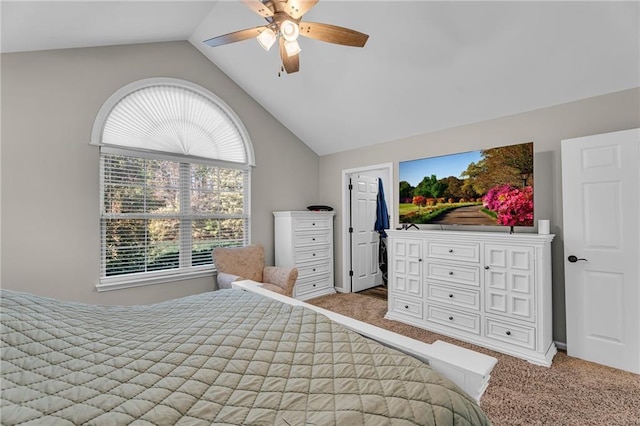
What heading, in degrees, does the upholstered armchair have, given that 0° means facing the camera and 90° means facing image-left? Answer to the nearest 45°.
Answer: approximately 315°

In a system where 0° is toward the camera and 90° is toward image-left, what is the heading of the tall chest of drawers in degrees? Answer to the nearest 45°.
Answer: approximately 315°

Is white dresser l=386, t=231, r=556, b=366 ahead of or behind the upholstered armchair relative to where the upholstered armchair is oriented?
ahead

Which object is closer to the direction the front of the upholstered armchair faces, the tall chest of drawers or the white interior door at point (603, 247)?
the white interior door

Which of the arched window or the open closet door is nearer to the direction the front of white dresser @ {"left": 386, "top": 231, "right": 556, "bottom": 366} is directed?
the arched window

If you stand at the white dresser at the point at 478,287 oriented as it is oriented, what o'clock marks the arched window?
The arched window is roughly at 1 o'clock from the white dresser.

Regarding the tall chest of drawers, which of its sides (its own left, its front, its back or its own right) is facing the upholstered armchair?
right

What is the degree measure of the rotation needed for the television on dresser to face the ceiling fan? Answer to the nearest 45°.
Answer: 0° — it already faces it

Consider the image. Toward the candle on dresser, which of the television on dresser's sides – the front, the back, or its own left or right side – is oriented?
left

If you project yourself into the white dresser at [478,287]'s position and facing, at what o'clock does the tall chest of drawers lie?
The tall chest of drawers is roughly at 2 o'clock from the white dresser.

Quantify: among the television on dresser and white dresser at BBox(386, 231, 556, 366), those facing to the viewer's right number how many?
0

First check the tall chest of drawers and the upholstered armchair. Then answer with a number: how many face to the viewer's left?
0

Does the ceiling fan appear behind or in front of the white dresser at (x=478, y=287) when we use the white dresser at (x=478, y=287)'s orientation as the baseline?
in front
